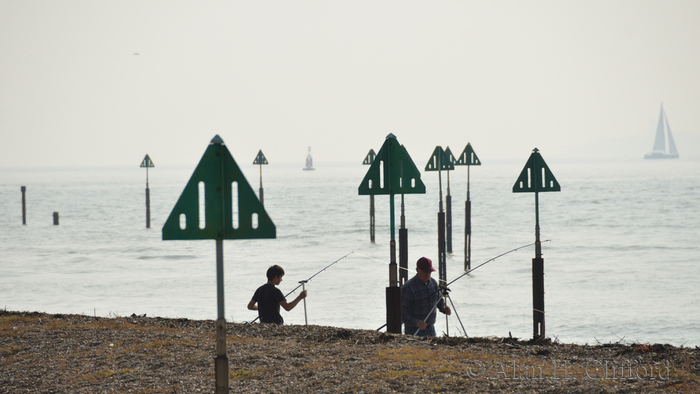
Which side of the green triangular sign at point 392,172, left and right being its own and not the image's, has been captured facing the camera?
front

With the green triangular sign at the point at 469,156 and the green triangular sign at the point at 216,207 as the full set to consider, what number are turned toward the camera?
2

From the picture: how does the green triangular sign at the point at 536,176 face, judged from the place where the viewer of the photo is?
facing the viewer

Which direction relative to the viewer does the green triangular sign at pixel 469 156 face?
toward the camera

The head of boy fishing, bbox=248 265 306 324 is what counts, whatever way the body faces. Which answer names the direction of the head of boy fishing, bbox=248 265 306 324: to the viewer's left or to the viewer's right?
to the viewer's right

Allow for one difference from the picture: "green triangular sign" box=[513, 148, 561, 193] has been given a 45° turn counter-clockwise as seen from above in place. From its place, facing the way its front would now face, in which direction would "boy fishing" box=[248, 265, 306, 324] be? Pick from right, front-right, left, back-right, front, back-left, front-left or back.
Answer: right

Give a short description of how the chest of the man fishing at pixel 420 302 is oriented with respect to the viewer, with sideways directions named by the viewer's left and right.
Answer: facing the viewer and to the right of the viewer

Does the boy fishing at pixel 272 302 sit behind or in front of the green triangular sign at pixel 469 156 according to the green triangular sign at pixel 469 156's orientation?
in front

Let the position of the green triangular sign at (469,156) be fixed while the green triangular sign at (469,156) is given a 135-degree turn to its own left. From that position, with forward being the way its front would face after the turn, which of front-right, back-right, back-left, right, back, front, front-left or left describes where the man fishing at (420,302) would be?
back-right

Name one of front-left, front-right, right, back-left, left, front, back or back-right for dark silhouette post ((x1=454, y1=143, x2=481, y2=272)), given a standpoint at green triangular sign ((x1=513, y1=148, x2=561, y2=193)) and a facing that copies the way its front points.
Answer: back
